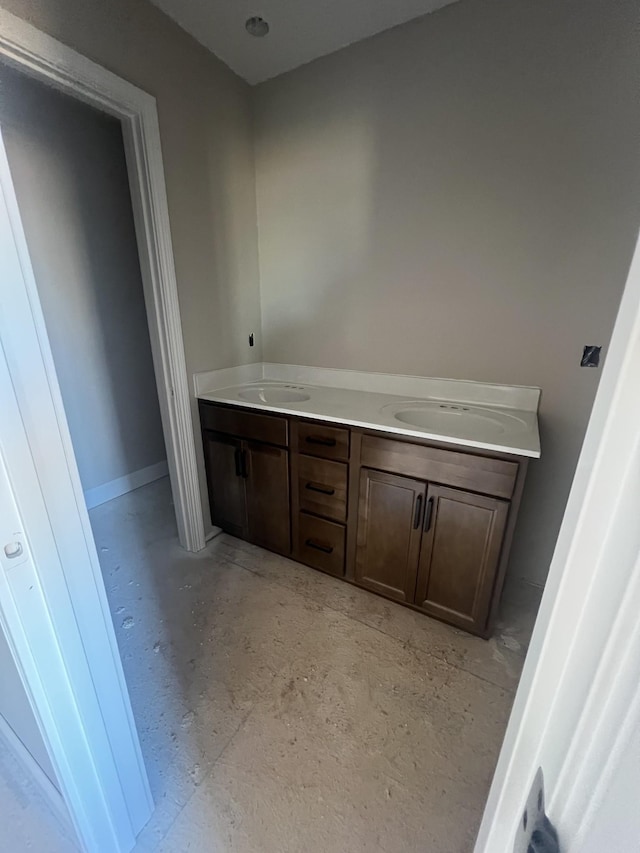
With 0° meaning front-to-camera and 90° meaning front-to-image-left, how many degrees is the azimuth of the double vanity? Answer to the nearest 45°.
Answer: approximately 45°

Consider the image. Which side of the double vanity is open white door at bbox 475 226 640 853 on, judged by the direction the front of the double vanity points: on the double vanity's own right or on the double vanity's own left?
on the double vanity's own left

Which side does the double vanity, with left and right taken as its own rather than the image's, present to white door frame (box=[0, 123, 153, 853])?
front

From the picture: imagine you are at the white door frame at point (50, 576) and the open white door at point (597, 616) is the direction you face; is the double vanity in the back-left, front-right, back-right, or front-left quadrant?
front-left

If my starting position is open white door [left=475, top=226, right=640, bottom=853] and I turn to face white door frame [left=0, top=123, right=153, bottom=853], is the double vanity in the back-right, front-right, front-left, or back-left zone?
front-right
